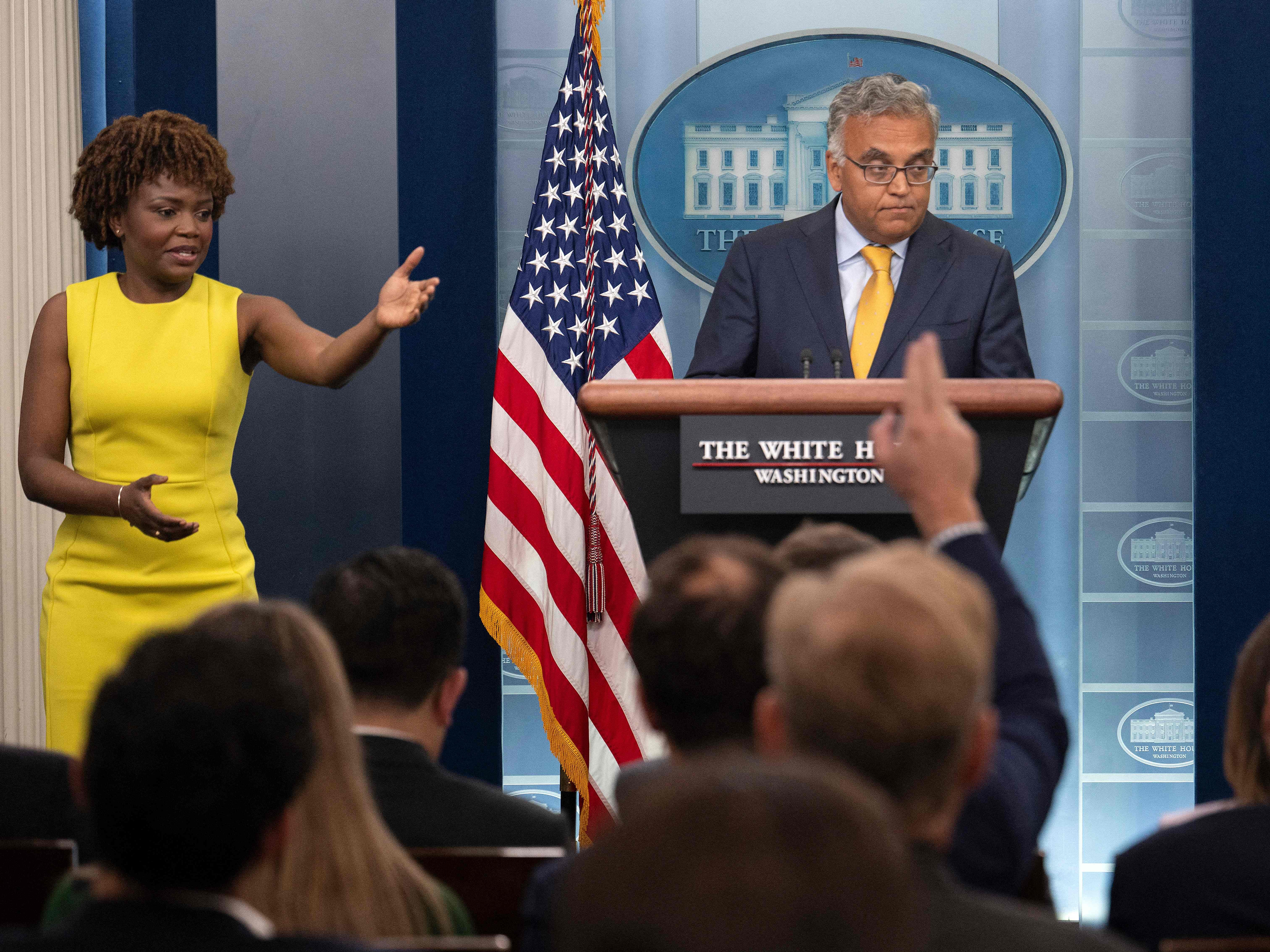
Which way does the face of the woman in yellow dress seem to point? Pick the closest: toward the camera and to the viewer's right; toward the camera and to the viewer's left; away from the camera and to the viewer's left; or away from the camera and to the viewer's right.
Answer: toward the camera and to the viewer's right

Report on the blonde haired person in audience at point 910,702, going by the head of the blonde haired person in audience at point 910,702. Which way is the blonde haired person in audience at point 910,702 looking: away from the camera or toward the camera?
away from the camera

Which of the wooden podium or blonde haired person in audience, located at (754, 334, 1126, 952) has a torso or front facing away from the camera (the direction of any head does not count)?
the blonde haired person in audience

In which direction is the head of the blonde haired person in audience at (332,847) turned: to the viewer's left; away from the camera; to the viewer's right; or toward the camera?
away from the camera

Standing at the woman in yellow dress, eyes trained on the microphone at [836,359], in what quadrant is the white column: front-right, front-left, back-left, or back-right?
back-left

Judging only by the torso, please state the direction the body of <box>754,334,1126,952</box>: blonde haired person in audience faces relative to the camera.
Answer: away from the camera

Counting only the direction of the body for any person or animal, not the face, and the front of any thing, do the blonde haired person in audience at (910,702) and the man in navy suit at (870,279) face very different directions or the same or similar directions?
very different directions

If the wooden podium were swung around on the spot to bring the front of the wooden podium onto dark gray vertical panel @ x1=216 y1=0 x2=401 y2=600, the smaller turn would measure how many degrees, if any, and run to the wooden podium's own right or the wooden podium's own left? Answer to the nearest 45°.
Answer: approximately 135° to the wooden podium's own right

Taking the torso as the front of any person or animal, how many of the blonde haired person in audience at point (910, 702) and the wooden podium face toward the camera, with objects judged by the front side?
1

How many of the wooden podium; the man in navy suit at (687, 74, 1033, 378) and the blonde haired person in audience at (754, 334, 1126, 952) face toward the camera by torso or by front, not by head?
2

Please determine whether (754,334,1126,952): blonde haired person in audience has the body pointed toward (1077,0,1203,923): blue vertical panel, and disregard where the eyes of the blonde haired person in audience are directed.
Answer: yes

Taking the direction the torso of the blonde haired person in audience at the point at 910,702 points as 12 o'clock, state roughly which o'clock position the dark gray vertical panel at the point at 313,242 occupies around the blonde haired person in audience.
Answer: The dark gray vertical panel is roughly at 11 o'clock from the blonde haired person in audience.

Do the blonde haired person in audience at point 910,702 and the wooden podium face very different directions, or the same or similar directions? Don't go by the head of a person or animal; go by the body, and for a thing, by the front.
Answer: very different directions

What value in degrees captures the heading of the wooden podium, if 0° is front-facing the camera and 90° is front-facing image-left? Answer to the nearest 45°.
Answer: approximately 0°
